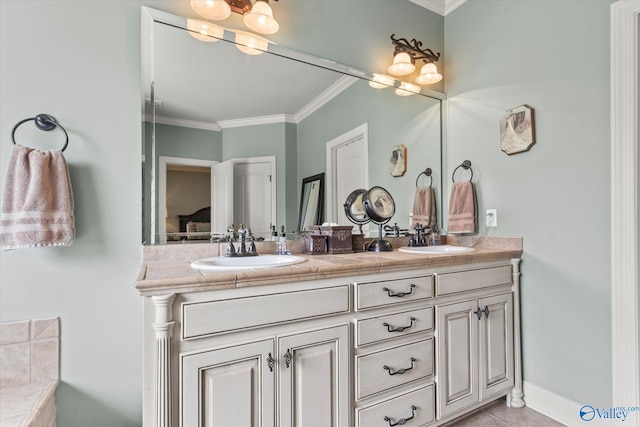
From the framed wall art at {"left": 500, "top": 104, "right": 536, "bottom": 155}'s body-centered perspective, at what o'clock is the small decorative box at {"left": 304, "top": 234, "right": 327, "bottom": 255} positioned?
The small decorative box is roughly at 12 o'clock from the framed wall art.

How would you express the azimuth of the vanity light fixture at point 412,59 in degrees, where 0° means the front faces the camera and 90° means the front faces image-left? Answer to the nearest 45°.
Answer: approximately 315°

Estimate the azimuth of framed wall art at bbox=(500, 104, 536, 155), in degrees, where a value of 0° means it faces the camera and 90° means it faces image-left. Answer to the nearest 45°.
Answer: approximately 45°

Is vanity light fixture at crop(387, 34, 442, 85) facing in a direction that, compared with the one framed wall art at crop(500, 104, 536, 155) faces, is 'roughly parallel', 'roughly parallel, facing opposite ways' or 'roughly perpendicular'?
roughly perpendicular

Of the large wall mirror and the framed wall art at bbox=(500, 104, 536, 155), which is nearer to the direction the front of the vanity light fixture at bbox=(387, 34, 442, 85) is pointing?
the framed wall art

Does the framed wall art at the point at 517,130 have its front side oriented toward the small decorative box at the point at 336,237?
yes

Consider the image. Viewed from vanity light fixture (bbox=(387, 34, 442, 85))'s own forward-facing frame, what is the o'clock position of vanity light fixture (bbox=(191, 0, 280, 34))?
vanity light fixture (bbox=(191, 0, 280, 34)) is roughly at 3 o'clock from vanity light fixture (bbox=(387, 34, 442, 85)).
